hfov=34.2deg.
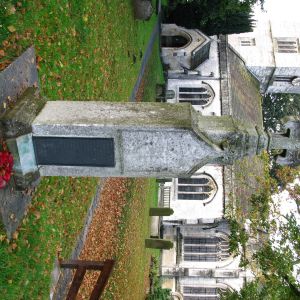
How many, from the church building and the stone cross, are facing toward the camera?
2

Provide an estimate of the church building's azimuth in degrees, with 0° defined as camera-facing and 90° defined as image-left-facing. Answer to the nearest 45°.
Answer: approximately 0°

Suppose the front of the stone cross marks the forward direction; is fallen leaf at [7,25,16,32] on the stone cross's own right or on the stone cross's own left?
on the stone cross's own right

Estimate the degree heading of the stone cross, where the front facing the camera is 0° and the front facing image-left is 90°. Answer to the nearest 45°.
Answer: approximately 0°

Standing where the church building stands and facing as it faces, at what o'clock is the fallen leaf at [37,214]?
The fallen leaf is roughly at 12 o'clock from the church building.

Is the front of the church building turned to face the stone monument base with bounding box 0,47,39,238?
yes

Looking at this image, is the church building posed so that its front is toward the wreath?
yes
